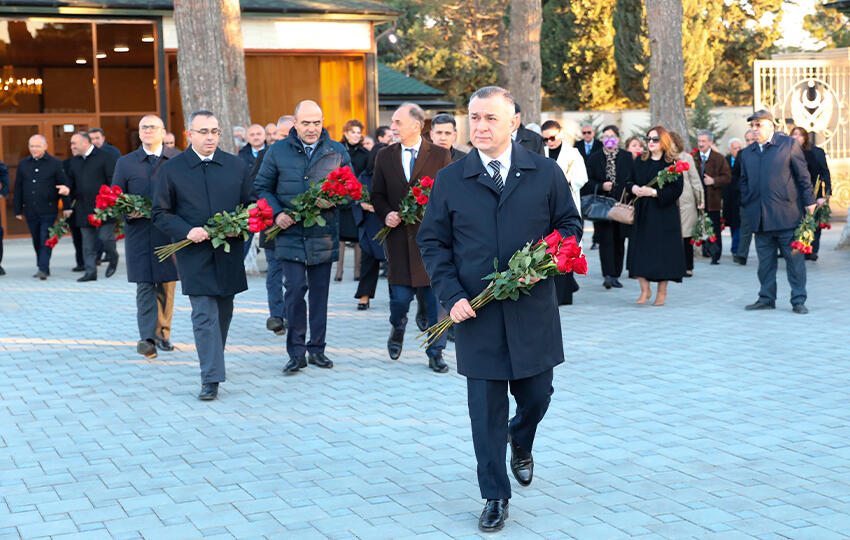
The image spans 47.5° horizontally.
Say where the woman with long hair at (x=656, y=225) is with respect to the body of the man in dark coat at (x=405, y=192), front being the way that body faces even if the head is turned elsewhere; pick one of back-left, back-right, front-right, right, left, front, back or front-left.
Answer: back-left

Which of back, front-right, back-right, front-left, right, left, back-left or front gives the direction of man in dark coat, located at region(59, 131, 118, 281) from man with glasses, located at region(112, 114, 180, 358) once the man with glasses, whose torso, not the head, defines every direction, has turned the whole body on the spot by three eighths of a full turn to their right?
front-right

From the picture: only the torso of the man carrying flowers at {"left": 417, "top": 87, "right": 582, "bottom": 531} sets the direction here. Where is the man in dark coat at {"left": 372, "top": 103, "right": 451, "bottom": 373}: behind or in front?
behind

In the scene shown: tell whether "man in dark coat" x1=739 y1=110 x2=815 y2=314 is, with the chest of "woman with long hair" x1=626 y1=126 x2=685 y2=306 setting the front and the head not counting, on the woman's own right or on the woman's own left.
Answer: on the woman's own left

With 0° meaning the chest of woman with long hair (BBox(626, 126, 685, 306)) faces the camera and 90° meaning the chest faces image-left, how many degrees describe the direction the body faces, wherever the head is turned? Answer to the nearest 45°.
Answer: approximately 45°

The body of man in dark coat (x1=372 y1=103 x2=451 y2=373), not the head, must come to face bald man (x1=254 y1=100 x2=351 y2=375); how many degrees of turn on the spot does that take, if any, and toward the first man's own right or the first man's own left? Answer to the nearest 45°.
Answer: approximately 90° to the first man's own right

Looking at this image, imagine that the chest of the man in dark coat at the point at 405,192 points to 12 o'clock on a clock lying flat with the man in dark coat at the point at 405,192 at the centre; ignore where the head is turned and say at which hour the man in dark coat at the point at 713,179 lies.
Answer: the man in dark coat at the point at 713,179 is roughly at 7 o'clock from the man in dark coat at the point at 405,192.

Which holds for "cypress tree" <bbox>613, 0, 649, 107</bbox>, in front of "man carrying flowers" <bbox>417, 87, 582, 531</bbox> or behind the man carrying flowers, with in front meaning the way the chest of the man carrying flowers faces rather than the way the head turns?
behind

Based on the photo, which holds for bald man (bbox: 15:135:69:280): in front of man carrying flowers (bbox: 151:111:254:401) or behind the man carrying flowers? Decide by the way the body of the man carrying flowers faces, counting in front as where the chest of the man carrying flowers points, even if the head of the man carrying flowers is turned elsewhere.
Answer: behind
